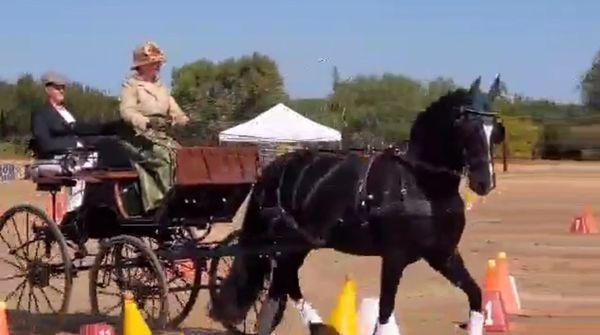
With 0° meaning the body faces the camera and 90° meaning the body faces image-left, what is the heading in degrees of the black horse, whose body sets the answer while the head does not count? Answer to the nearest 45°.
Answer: approximately 315°

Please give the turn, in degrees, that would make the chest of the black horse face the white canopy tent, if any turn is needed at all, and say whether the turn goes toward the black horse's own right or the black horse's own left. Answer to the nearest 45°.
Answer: approximately 135° to the black horse's own left

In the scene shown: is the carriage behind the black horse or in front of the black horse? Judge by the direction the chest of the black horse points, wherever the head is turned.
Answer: behind

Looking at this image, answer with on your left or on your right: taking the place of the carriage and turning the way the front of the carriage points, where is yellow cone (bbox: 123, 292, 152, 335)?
on your right

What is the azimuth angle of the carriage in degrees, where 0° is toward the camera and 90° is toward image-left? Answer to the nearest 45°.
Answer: approximately 315°

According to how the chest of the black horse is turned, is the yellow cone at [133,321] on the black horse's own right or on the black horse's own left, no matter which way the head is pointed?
on the black horse's own right
